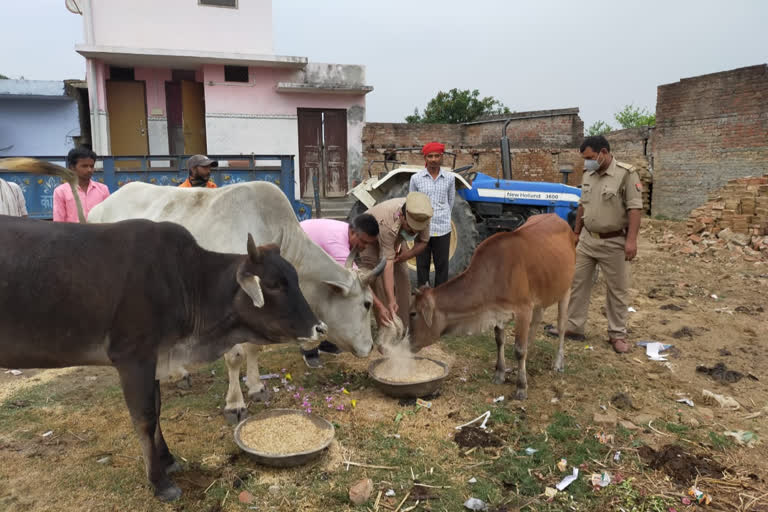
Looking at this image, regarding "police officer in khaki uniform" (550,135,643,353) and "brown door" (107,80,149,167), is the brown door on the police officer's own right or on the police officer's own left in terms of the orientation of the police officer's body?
on the police officer's own right

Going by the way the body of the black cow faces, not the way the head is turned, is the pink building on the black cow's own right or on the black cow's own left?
on the black cow's own left

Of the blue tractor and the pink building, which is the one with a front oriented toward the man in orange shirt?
the pink building

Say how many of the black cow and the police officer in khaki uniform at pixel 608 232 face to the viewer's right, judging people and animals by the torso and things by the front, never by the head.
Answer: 1

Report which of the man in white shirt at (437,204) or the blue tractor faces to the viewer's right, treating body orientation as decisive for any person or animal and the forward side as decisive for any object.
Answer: the blue tractor

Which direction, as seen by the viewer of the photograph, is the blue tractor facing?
facing to the right of the viewer

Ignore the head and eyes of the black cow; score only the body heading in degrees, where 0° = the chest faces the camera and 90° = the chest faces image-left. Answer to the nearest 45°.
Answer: approximately 270°

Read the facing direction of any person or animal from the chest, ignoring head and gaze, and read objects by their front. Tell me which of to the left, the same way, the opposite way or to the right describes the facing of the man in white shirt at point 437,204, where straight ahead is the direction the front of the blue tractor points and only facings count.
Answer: to the right
